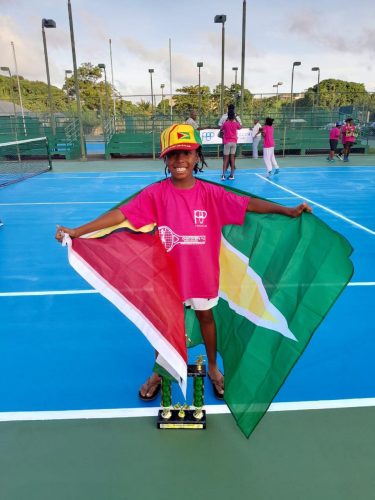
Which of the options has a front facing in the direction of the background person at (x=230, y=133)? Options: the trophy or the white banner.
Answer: the white banner

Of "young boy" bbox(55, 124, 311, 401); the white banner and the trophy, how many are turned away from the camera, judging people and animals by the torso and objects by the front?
0

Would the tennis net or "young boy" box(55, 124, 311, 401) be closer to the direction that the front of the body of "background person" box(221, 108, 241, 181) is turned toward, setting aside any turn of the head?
the tennis net

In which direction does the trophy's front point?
toward the camera

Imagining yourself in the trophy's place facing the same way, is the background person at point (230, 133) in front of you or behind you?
behind

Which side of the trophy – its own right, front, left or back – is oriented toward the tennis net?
back

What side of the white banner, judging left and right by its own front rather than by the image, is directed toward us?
front

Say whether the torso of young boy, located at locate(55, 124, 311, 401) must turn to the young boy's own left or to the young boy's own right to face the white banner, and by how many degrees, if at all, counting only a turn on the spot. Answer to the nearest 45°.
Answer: approximately 180°

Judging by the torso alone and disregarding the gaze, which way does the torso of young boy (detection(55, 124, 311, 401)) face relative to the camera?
toward the camera

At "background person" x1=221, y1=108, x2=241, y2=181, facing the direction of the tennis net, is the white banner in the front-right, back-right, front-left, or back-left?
front-right
